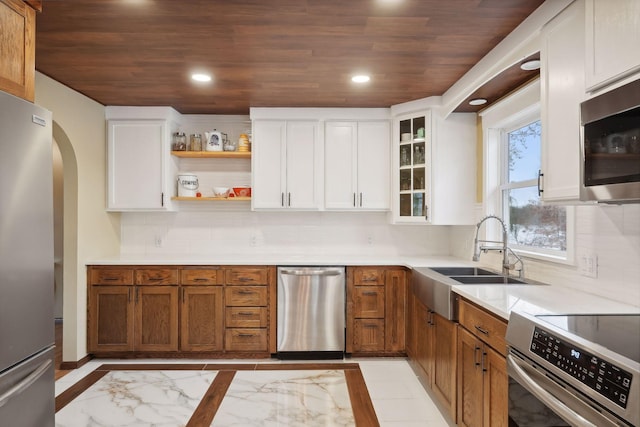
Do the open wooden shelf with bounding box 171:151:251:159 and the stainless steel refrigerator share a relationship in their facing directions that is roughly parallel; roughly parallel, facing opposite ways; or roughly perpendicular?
roughly perpendicular

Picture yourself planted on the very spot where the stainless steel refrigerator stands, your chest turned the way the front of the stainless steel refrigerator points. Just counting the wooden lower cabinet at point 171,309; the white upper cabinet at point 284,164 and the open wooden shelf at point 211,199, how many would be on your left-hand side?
3

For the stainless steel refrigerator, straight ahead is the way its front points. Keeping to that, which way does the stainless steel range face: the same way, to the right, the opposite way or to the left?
the opposite way

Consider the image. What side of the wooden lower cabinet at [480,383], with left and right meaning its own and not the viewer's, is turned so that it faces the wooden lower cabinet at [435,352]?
right

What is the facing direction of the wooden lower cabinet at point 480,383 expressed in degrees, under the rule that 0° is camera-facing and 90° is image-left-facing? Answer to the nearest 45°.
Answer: approximately 45°

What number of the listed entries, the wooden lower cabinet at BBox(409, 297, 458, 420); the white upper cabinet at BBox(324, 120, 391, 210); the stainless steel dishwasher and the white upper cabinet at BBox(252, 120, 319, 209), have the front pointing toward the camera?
3

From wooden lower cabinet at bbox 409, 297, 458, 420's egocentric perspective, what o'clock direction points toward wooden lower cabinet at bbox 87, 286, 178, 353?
wooden lower cabinet at bbox 87, 286, 178, 353 is roughly at 12 o'clock from wooden lower cabinet at bbox 409, 297, 458, 420.

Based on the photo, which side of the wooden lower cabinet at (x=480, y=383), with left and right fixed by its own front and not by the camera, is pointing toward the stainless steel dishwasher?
right

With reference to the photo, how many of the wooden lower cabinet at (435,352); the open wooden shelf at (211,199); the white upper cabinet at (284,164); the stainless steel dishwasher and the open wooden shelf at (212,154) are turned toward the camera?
4

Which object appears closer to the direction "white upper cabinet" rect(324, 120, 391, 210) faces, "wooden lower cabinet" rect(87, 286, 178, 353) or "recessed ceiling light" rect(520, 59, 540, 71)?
the recessed ceiling light
